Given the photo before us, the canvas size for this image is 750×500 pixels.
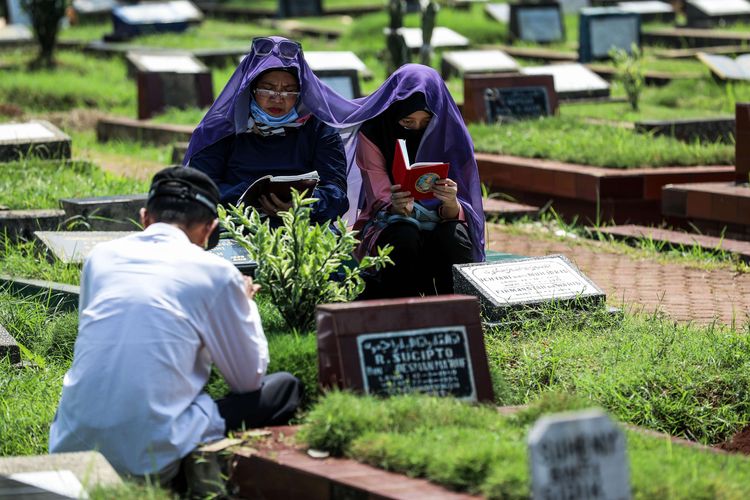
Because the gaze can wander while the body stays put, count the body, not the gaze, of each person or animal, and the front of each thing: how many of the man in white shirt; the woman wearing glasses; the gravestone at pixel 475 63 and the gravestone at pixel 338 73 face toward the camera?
3

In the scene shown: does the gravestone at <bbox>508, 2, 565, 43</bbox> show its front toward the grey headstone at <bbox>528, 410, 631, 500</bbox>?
yes

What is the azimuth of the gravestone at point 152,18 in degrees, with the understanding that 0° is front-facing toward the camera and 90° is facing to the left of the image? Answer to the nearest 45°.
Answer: approximately 0°

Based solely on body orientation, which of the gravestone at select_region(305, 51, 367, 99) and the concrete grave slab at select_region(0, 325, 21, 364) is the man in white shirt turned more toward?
the gravestone

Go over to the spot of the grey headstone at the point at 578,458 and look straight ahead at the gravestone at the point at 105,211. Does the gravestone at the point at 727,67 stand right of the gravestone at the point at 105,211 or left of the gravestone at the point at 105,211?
right

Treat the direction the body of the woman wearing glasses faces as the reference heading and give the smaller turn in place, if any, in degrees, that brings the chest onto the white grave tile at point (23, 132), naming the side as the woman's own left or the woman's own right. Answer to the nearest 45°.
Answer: approximately 135° to the woman's own right

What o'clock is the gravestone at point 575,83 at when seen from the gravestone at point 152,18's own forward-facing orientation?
the gravestone at point 575,83 is roughly at 11 o'clock from the gravestone at point 152,18.

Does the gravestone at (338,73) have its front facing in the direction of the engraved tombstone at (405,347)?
yes
